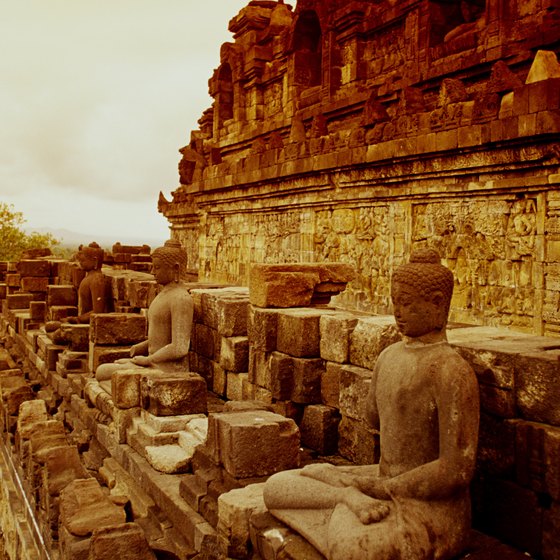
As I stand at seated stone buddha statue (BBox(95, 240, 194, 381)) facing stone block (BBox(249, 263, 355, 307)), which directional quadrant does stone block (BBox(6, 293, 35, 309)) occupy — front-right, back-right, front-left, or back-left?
back-left

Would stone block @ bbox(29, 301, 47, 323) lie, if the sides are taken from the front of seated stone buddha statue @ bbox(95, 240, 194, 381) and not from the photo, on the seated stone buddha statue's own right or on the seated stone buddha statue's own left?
on the seated stone buddha statue's own right

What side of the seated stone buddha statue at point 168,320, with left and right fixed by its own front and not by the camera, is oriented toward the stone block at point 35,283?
right

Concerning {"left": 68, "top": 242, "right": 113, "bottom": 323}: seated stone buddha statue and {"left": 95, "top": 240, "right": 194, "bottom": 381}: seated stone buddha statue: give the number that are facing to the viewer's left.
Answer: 2

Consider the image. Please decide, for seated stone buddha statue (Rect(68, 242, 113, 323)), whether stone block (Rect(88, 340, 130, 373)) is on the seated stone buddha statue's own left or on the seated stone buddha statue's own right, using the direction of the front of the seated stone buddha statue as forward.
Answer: on the seated stone buddha statue's own left

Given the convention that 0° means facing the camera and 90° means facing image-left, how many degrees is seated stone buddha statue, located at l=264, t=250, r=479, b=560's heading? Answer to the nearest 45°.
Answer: approximately 45°

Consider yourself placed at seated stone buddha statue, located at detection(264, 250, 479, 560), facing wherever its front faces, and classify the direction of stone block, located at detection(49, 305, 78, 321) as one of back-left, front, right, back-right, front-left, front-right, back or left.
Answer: right

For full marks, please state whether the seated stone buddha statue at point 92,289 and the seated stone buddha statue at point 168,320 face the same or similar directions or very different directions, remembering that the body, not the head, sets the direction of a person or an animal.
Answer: same or similar directions

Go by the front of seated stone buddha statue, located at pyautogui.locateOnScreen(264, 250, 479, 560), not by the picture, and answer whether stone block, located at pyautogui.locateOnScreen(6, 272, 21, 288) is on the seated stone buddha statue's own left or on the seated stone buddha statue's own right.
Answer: on the seated stone buddha statue's own right

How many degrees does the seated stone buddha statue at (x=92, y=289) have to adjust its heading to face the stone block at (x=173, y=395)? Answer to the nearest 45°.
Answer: approximately 90° to its left

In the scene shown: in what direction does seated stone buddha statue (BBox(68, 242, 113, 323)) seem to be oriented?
to the viewer's left

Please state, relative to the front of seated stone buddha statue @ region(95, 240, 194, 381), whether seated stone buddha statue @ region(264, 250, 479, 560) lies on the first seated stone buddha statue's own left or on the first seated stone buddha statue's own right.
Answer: on the first seated stone buddha statue's own left

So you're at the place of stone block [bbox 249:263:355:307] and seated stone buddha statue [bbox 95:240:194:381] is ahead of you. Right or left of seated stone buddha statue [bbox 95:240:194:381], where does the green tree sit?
right

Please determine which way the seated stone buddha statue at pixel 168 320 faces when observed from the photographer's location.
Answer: facing to the left of the viewer

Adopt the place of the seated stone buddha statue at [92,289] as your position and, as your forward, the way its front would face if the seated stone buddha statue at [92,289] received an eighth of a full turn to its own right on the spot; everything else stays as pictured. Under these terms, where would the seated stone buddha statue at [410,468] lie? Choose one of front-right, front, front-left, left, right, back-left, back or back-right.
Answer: back-left

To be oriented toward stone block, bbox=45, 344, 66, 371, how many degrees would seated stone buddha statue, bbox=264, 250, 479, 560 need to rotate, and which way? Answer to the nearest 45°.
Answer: approximately 90° to its right
